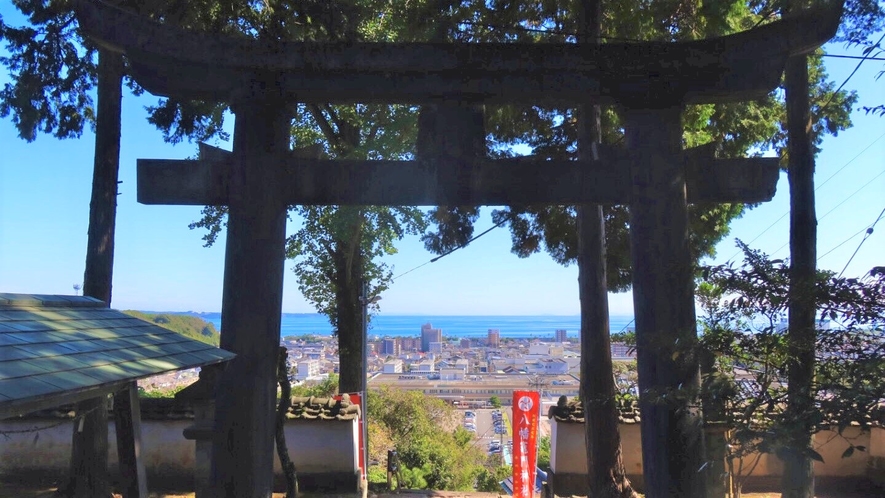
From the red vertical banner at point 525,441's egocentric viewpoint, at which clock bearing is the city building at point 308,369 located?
The city building is roughly at 5 o'clock from the red vertical banner.

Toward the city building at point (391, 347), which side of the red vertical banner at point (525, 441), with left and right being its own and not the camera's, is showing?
back

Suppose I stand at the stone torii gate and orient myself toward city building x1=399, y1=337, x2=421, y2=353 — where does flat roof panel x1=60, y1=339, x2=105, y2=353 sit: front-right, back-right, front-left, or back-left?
back-left

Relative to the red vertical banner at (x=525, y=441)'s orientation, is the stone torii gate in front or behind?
in front

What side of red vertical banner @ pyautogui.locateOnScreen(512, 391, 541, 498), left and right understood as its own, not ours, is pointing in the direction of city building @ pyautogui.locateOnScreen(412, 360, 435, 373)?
back

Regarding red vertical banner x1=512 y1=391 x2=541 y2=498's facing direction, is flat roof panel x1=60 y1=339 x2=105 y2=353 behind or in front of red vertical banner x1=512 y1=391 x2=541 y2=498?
in front

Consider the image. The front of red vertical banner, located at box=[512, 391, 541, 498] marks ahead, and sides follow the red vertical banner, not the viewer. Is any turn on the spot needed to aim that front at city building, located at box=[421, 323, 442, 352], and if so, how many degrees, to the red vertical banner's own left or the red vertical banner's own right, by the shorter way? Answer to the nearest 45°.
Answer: approximately 180°

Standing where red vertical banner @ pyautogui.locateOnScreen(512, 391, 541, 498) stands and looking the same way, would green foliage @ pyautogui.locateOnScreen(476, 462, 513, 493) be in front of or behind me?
behind

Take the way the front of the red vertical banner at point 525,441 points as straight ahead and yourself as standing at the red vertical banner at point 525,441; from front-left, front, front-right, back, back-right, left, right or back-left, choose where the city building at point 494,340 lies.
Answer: back

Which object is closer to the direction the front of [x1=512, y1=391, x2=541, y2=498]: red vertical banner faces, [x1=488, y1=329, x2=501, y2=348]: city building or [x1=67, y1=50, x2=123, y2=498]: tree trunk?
the tree trunk

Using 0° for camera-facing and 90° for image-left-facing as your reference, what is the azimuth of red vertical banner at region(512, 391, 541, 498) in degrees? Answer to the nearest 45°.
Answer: approximately 0°

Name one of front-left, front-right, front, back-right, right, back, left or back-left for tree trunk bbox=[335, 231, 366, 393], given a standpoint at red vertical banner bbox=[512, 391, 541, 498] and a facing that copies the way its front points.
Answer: back-right

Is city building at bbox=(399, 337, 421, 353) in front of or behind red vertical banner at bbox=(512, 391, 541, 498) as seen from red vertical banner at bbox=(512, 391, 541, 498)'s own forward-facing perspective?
behind
